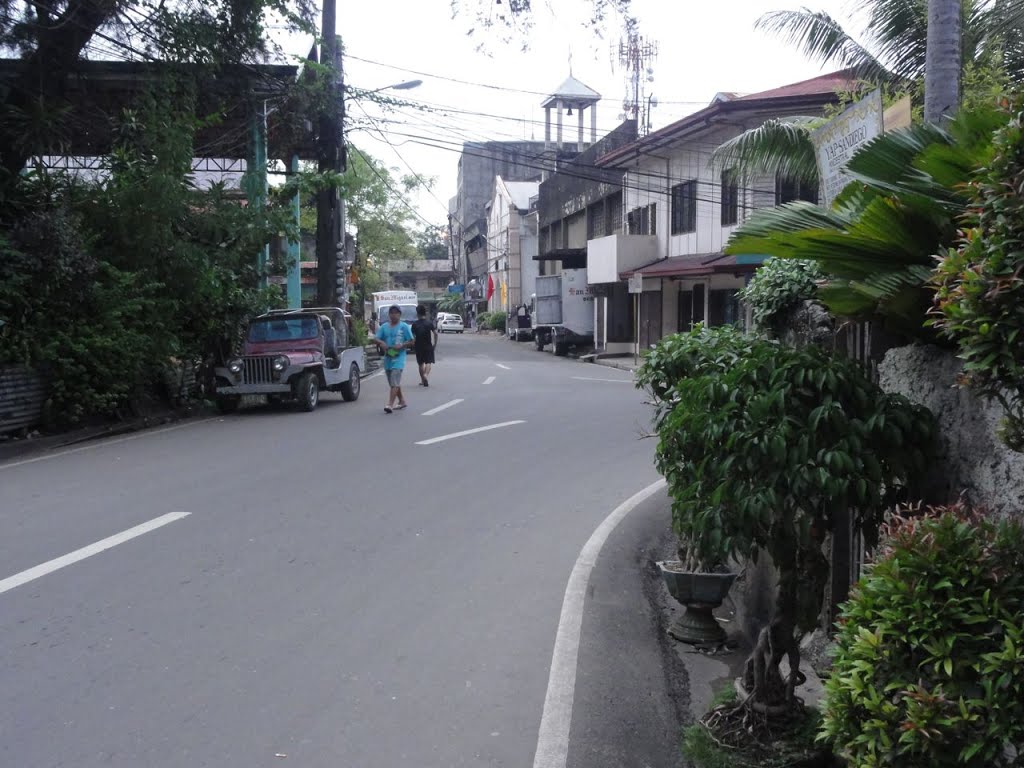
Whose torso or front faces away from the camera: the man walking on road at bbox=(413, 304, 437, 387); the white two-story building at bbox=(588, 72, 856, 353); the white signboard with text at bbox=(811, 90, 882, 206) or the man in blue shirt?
the man walking on road

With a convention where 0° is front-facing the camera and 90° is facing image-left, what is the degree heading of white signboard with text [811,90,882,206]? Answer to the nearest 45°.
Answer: approximately 45°

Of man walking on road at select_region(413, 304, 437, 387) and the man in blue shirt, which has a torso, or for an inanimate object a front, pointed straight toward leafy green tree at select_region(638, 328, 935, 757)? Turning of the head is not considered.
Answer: the man in blue shirt

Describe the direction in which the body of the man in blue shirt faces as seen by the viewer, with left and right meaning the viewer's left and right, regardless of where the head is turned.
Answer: facing the viewer

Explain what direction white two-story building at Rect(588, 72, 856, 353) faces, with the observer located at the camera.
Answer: facing the viewer and to the left of the viewer

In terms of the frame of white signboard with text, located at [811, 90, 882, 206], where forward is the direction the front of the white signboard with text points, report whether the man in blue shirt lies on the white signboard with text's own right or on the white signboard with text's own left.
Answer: on the white signboard with text's own right

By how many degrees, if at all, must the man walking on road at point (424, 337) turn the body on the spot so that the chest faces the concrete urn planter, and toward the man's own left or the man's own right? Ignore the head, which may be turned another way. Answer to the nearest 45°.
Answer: approximately 180°

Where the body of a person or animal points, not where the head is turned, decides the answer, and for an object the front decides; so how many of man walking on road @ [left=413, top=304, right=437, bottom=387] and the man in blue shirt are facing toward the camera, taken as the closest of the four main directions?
1

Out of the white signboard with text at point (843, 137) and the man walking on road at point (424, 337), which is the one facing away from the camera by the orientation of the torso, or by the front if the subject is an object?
the man walking on road

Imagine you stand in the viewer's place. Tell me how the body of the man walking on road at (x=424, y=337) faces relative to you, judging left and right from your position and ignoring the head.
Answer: facing away from the viewer

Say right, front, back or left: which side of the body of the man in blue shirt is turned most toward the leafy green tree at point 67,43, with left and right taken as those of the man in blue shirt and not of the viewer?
right

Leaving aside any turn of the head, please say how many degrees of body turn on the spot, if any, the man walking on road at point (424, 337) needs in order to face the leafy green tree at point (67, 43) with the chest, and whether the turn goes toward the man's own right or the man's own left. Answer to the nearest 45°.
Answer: approximately 135° to the man's own left

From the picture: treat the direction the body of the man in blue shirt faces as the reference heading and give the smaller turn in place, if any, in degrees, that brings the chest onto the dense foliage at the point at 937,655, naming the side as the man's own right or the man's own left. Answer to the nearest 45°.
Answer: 0° — they already face it

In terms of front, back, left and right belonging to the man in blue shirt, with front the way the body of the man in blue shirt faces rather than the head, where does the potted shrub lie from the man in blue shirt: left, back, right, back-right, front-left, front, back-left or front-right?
front

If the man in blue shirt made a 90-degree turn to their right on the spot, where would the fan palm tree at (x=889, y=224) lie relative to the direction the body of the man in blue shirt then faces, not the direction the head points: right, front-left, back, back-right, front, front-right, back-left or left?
left

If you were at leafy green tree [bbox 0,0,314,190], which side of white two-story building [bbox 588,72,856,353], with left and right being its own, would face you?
front
